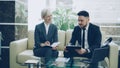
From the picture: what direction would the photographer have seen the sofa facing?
facing the viewer

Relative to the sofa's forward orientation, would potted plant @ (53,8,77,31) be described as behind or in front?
behind
